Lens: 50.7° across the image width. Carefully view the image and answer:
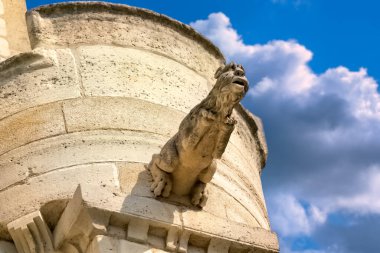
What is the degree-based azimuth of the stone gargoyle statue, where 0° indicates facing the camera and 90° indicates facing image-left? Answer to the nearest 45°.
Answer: approximately 315°
